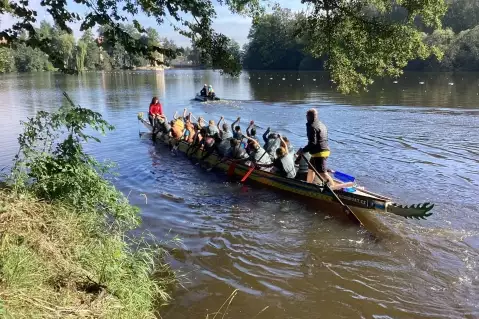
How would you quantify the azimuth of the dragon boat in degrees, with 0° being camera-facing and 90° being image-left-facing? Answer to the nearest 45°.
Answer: approximately 135°

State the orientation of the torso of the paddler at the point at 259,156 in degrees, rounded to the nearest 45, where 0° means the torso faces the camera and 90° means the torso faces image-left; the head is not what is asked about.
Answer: approximately 135°

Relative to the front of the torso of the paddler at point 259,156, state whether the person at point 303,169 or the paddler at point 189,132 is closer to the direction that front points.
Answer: the paddler

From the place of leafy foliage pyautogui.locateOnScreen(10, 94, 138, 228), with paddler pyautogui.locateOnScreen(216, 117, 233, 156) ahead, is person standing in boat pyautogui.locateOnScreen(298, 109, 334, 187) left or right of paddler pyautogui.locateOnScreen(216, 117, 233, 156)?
right

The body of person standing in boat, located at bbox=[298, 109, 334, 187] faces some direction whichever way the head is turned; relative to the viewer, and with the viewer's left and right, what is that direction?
facing away from the viewer and to the left of the viewer

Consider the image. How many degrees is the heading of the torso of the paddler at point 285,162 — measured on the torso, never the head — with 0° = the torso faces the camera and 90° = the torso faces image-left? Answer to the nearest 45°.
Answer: approximately 135°

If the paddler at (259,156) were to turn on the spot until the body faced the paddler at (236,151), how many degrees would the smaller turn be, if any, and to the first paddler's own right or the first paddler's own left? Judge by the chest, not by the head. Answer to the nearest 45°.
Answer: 0° — they already face them

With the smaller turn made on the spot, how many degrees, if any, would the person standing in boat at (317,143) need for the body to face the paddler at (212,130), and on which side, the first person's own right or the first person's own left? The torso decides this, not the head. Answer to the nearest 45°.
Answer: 0° — they already face them

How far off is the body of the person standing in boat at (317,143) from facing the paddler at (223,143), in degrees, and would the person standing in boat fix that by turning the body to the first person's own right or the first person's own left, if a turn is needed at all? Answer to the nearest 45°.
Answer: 0° — they already face them
